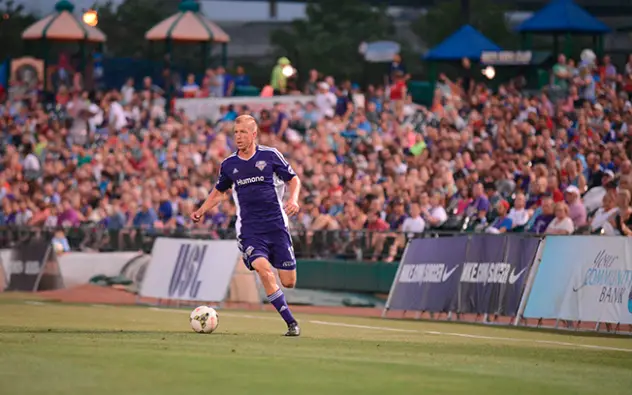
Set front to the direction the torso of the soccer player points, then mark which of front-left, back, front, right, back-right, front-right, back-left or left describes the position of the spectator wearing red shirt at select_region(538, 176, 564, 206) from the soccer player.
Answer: back

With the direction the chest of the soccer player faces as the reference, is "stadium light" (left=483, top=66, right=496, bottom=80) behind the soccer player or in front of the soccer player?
behind

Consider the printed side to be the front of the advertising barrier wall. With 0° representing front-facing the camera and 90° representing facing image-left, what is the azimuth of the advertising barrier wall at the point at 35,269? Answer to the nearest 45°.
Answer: approximately 0°

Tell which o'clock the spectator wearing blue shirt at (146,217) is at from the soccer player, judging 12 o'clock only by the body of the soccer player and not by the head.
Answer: The spectator wearing blue shirt is roughly at 4 o'clock from the soccer player.

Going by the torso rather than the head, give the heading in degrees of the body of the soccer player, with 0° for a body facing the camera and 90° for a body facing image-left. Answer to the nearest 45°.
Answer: approximately 45°

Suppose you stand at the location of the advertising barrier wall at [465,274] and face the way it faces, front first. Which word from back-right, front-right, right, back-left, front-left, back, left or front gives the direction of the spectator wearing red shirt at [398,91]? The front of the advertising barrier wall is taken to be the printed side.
back

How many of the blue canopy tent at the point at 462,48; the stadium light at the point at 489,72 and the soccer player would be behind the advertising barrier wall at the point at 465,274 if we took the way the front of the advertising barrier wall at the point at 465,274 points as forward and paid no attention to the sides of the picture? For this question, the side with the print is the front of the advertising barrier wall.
2
